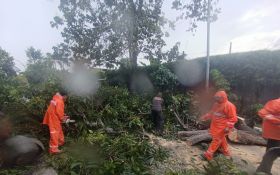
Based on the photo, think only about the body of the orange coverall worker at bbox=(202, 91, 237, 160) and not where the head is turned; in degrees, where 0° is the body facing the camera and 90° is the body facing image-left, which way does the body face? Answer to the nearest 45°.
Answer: approximately 45°

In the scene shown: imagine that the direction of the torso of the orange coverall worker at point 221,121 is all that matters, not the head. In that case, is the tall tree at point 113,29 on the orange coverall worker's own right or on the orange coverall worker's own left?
on the orange coverall worker's own right

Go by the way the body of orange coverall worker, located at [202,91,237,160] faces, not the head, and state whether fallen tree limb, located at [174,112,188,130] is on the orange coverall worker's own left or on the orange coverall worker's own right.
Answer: on the orange coverall worker's own right

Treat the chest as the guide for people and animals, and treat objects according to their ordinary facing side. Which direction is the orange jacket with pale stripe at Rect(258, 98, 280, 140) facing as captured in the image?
to the viewer's left

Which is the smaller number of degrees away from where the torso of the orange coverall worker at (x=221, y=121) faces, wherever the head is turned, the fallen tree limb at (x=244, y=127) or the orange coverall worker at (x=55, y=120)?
the orange coverall worker
